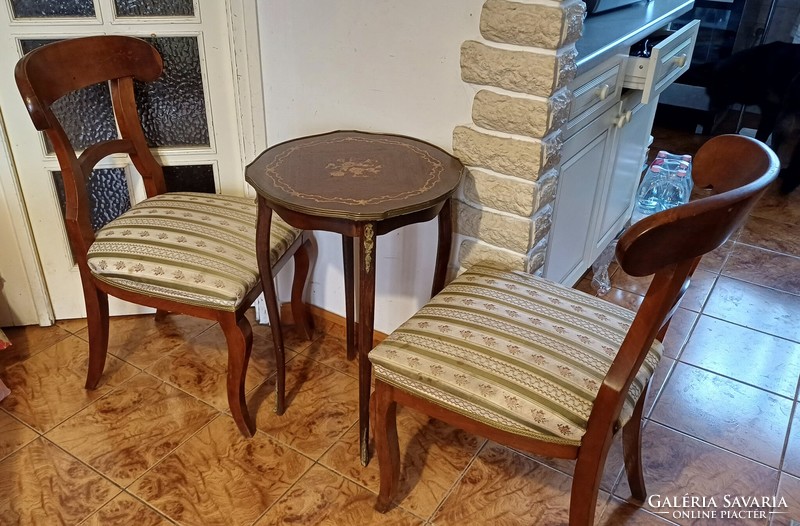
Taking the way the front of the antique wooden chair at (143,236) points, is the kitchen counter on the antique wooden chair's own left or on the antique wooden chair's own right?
on the antique wooden chair's own left

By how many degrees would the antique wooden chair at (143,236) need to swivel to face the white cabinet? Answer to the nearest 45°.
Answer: approximately 45° to its left

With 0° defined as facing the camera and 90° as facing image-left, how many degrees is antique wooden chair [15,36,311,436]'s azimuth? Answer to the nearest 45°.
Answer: approximately 315°
